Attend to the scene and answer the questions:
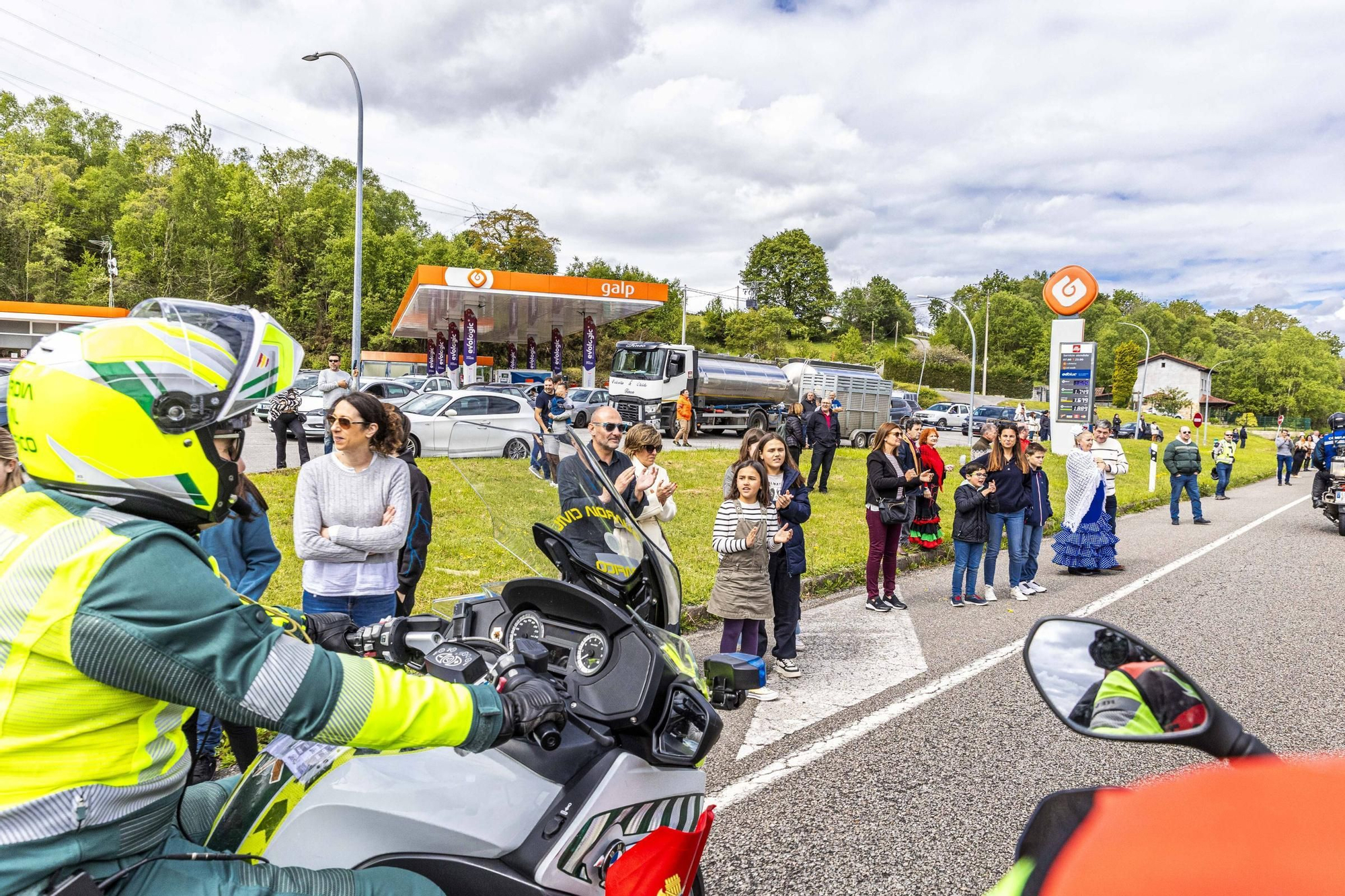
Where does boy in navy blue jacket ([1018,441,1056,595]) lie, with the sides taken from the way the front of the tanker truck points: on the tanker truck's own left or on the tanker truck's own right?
on the tanker truck's own left

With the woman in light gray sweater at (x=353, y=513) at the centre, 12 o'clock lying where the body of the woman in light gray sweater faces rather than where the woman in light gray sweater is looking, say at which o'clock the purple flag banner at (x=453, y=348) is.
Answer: The purple flag banner is roughly at 6 o'clock from the woman in light gray sweater.

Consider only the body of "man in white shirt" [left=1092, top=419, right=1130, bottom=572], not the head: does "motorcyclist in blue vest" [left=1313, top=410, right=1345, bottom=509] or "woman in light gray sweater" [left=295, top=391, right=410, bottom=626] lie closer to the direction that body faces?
the woman in light gray sweater

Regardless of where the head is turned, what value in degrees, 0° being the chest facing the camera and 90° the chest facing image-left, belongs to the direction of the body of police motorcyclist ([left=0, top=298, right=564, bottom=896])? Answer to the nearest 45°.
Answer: approximately 225°

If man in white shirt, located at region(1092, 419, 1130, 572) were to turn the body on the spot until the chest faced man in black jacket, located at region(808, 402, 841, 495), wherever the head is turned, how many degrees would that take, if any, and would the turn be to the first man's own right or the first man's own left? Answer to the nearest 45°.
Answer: approximately 90° to the first man's own right

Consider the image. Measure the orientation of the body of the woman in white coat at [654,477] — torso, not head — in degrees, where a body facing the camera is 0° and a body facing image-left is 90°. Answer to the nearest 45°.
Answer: approximately 315°
